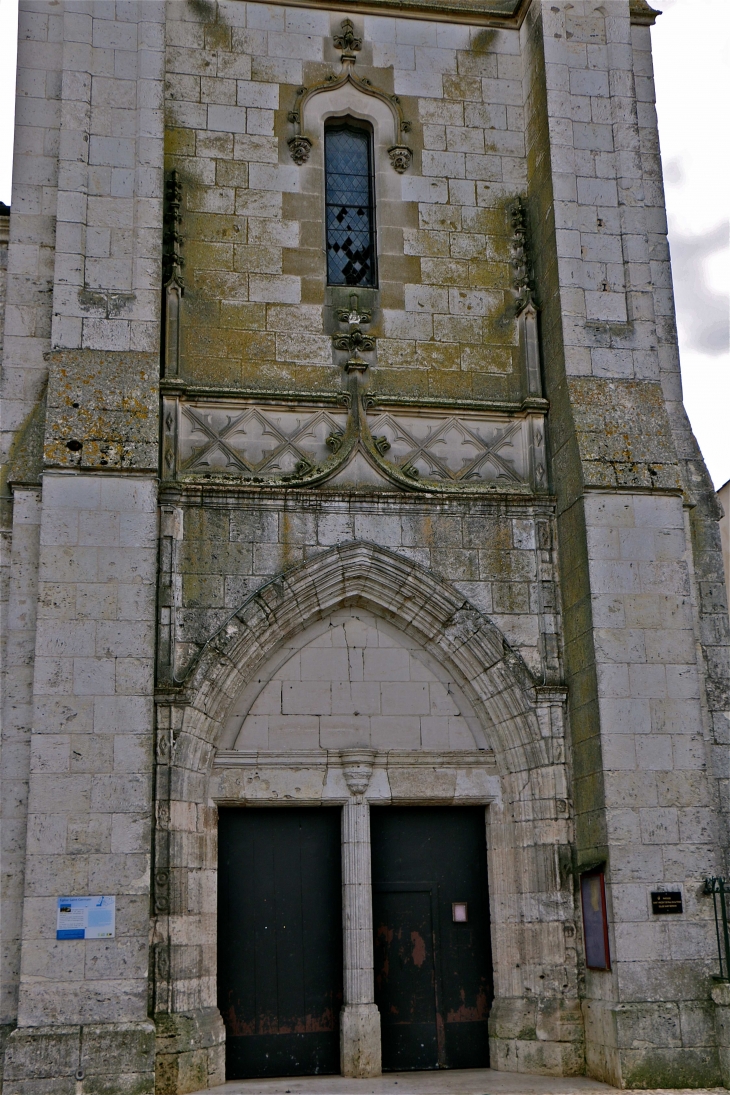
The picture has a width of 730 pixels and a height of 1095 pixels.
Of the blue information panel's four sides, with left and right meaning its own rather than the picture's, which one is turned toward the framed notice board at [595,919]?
left

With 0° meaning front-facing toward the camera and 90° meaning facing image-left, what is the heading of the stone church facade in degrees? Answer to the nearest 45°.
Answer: approximately 0°

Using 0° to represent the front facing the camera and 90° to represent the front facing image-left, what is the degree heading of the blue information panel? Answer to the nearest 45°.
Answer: approximately 0°
